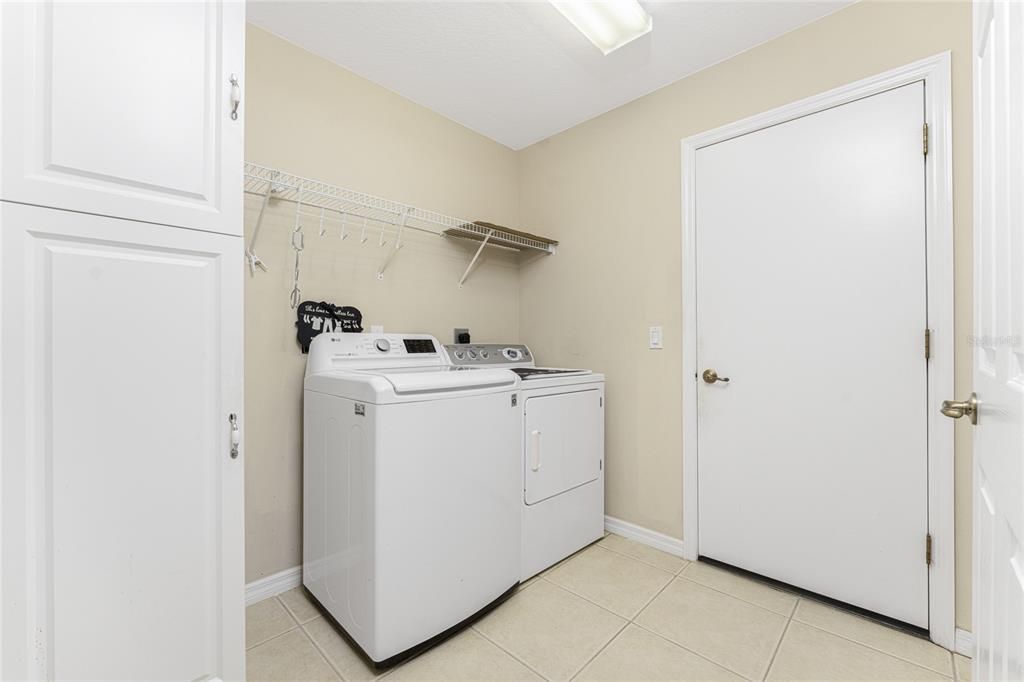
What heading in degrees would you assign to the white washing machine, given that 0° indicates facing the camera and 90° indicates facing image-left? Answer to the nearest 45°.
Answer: approximately 315°

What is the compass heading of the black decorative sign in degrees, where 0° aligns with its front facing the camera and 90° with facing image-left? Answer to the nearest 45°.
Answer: approximately 315°

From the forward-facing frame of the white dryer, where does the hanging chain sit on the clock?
The hanging chain is roughly at 4 o'clock from the white dryer.
